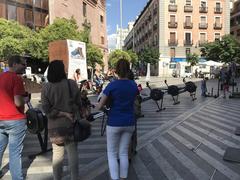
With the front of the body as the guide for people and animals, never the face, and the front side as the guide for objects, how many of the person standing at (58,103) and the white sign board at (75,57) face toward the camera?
1

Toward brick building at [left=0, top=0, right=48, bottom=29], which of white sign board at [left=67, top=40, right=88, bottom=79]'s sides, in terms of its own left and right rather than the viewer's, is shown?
back

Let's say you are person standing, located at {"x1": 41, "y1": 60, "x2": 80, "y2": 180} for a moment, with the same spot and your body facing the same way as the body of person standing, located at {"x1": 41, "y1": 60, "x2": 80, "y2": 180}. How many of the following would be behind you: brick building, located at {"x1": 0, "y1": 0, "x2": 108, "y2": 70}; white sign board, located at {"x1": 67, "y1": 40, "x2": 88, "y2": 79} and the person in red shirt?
0

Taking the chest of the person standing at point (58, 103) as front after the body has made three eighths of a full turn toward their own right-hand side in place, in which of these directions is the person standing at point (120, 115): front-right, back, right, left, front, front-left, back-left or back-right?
front-left

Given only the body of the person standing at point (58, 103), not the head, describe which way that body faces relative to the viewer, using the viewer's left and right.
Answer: facing away from the viewer

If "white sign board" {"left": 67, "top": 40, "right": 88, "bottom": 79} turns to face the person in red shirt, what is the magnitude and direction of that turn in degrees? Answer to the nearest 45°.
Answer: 0° — it already faces them

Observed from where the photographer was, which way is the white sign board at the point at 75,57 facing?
facing the viewer

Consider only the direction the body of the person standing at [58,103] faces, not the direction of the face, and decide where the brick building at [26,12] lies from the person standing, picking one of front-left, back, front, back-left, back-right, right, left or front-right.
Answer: front

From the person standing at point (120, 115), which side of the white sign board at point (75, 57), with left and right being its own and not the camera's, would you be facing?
front

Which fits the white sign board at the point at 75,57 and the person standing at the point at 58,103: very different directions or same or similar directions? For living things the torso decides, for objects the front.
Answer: very different directions

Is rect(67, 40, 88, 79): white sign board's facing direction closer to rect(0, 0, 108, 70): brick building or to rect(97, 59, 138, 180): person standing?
the person standing

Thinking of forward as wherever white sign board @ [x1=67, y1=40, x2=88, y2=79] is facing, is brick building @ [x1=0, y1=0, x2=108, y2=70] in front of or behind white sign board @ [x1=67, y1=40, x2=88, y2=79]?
behind

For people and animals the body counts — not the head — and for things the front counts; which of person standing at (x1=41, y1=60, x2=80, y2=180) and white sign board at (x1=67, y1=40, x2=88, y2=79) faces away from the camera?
the person standing

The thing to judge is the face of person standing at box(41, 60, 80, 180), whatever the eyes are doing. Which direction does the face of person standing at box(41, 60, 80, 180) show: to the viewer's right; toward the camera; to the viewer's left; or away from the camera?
away from the camera

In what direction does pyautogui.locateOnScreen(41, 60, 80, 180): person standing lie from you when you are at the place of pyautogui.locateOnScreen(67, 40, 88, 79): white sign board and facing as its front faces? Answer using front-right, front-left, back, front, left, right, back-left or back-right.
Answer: front

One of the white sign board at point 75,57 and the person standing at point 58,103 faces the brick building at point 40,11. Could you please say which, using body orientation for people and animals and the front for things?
the person standing
